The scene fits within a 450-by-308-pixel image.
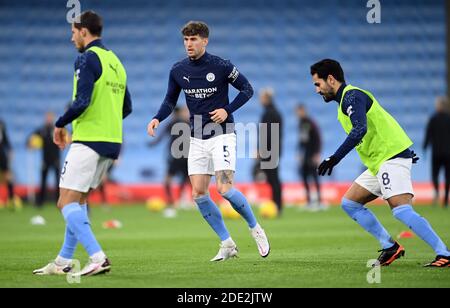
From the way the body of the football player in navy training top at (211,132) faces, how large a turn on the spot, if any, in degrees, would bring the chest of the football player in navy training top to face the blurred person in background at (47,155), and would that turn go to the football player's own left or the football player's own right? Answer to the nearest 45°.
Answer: approximately 135° to the football player's own right

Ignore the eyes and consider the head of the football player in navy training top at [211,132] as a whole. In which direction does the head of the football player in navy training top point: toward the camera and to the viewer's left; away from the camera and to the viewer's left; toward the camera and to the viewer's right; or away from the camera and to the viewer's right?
toward the camera and to the viewer's left

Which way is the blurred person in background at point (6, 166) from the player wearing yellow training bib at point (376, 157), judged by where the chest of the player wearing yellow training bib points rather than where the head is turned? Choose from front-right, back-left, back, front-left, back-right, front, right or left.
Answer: front-right

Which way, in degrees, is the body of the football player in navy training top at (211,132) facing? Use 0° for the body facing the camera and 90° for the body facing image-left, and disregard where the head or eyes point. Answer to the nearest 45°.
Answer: approximately 45°

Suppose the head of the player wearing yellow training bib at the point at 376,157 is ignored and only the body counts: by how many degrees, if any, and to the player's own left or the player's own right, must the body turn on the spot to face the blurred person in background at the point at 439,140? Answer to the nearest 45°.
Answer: approximately 90° to the player's own right

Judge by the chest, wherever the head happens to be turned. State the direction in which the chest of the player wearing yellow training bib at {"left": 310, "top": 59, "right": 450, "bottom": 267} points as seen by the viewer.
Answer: to the viewer's left

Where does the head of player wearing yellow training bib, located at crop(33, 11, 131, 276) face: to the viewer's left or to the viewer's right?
to the viewer's left

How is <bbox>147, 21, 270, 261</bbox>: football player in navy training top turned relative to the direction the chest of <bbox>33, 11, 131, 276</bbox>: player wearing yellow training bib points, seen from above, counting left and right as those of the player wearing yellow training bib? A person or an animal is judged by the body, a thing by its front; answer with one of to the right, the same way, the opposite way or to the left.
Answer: to the left

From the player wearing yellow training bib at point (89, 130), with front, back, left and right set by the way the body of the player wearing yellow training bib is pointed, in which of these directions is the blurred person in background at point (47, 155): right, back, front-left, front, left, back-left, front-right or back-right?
front-right
